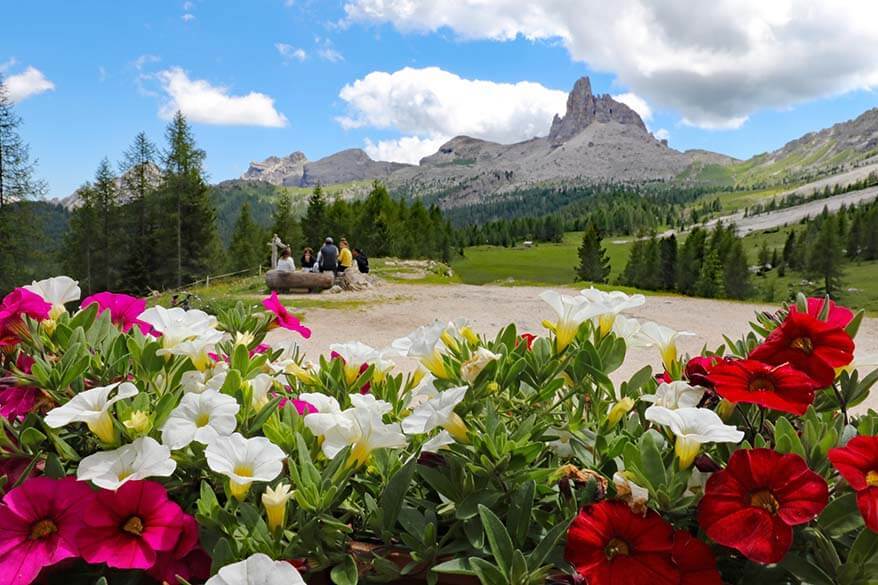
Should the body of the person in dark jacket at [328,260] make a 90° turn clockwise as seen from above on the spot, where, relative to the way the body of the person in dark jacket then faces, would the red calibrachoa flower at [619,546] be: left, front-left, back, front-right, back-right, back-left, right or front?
right

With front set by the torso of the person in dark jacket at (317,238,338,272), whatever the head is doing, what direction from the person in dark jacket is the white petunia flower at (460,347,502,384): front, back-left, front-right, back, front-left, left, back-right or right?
back

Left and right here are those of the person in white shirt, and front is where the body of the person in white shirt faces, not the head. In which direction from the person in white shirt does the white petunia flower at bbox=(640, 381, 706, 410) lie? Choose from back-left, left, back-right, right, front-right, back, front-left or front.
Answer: back

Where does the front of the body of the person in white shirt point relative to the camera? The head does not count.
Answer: away from the camera

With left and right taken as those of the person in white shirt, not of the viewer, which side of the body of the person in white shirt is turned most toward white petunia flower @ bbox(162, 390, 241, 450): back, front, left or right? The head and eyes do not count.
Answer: back

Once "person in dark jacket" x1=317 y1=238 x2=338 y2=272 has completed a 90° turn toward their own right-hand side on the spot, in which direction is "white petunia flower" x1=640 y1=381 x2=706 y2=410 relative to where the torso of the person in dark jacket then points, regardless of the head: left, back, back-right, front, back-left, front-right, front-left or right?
right

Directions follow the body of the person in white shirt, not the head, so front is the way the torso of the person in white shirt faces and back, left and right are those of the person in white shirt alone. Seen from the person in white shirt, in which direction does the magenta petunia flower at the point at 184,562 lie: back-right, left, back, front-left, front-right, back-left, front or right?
back

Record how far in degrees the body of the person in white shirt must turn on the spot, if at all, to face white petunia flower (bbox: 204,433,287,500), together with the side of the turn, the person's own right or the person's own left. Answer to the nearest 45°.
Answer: approximately 180°

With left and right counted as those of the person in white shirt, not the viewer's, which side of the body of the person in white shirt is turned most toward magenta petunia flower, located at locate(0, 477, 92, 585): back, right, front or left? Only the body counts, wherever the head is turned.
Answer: back

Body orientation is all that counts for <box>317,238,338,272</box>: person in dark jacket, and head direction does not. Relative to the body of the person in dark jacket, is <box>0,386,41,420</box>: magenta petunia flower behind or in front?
behind

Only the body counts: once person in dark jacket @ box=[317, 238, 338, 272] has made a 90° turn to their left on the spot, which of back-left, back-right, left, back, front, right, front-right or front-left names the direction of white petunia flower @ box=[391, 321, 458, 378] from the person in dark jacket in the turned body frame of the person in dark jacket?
left

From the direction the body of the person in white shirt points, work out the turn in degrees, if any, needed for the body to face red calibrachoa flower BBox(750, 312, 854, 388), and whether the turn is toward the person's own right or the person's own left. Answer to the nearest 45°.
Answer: approximately 180°

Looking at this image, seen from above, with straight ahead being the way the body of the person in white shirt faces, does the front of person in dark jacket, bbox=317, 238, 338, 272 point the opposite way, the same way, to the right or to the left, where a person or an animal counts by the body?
the same way

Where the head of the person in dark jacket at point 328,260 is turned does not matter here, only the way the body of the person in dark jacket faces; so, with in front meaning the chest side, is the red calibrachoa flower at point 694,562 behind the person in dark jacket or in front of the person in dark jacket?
behind

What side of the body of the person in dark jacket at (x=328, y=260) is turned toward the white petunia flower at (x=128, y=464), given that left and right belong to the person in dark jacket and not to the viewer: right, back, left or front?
back

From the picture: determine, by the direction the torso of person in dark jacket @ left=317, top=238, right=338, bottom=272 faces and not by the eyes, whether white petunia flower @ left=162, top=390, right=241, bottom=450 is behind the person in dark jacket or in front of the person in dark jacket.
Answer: behind

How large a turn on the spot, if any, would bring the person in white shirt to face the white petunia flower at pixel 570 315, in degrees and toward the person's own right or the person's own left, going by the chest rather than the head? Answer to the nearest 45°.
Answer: approximately 180°

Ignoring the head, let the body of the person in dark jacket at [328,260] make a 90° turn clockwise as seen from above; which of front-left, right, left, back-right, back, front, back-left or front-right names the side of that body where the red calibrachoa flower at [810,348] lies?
right

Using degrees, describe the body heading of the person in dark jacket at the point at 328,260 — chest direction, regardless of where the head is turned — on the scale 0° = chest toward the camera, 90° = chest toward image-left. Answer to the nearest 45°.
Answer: approximately 180°
